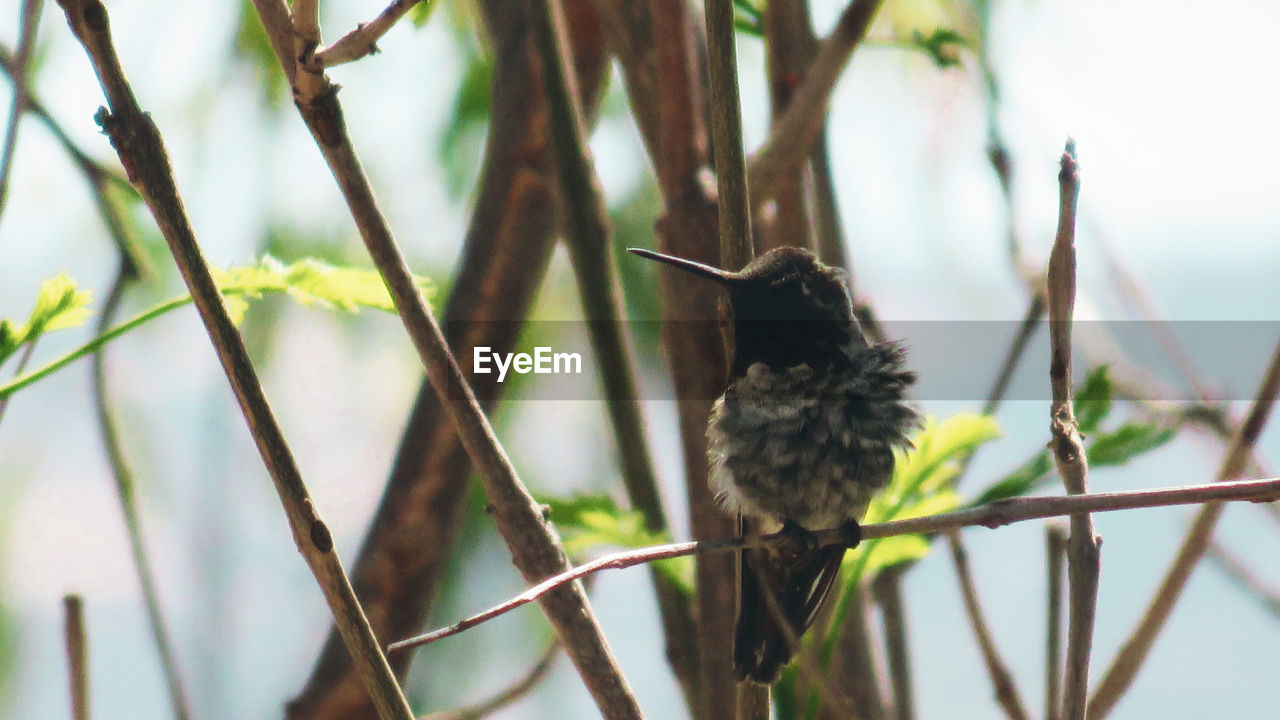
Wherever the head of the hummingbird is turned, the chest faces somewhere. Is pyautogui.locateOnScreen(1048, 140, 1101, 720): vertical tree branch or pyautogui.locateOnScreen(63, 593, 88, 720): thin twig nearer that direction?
the thin twig

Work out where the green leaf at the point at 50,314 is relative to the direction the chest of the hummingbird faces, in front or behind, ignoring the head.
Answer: in front

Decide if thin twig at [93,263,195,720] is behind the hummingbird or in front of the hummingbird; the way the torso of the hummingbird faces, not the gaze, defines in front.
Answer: in front
